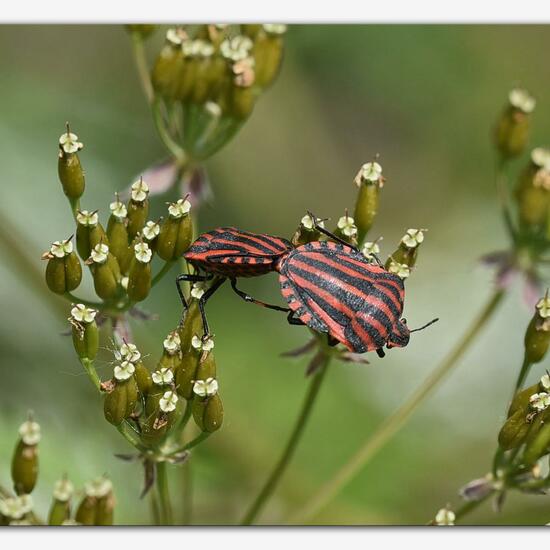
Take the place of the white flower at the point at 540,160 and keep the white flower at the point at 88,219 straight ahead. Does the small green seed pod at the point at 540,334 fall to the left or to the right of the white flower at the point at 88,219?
left

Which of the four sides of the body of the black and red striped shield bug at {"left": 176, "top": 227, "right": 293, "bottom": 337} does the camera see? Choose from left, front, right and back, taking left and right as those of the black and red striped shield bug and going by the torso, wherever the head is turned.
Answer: left

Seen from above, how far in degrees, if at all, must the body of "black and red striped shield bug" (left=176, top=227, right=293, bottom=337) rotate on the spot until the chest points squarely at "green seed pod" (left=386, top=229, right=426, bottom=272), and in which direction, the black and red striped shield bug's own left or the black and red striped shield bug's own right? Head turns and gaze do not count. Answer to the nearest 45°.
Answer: approximately 180°

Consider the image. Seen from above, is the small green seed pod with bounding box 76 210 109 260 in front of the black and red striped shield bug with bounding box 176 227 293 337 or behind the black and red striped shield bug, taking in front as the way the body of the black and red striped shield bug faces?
in front

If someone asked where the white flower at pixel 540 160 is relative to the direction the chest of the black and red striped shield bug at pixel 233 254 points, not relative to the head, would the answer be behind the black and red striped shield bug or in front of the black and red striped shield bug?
behind

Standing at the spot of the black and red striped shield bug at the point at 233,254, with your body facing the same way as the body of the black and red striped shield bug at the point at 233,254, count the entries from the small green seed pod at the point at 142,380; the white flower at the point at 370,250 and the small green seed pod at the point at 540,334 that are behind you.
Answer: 2

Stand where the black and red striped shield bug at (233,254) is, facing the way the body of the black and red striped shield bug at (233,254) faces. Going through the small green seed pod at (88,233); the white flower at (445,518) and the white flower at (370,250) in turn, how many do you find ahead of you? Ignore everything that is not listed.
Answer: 1

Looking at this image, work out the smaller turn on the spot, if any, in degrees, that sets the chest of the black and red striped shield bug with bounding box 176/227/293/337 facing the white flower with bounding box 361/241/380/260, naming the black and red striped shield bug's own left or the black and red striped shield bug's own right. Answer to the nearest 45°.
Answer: approximately 180°

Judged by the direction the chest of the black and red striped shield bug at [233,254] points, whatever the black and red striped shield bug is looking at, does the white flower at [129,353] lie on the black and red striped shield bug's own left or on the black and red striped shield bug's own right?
on the black and red striped shield bug's own left

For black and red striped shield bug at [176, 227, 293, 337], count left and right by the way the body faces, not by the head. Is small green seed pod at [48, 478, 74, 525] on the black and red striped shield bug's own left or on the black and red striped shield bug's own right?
on the black and red striped shield bug's own left

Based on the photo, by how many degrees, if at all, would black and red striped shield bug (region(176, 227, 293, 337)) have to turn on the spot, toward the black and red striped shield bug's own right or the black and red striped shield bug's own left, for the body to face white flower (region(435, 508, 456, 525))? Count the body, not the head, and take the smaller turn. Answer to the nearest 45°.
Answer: approximately 135° to the black and red striped shield bug's own left

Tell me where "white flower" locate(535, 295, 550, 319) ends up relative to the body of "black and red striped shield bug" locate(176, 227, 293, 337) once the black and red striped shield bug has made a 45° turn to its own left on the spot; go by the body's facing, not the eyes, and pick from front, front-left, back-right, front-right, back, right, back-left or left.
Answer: back-left

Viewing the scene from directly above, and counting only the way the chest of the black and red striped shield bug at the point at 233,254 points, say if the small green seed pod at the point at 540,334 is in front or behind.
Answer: behind

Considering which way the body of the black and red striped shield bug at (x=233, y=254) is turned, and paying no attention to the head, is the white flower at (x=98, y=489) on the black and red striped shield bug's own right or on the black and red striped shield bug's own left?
on the black and red striped shield bug's own left

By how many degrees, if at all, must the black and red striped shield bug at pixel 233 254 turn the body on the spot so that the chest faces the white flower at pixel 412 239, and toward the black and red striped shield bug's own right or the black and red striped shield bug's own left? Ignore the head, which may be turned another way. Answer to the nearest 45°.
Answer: approximately 180°
